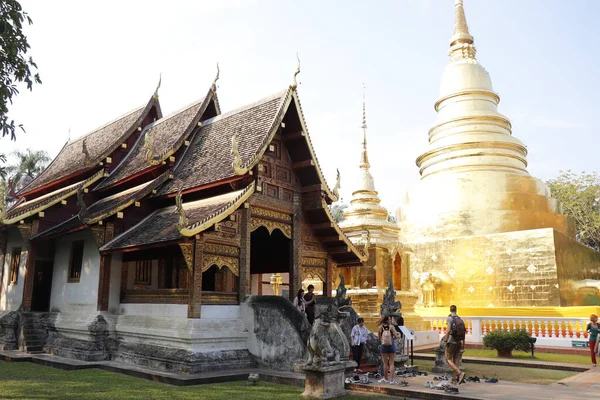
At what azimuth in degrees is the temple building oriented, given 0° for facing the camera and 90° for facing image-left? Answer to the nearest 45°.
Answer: approximately 315°

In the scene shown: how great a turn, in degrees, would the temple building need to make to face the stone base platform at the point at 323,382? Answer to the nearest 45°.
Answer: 0° — it already faces it

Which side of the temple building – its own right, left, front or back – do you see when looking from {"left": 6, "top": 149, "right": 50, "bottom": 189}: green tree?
back

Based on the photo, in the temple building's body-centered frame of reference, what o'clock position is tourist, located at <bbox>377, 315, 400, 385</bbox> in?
The tourist is roughly at 12 o'clock from the temple building.

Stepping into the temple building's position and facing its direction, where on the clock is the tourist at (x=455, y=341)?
The tourist is roughly at 12 o'clock from the temple building.

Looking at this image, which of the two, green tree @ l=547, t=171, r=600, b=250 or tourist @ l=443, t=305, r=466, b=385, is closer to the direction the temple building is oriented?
the tourist
